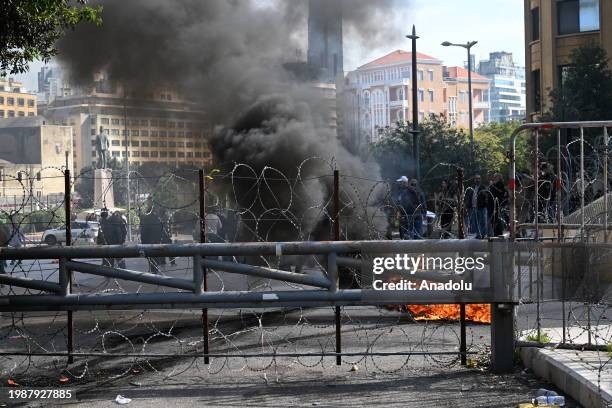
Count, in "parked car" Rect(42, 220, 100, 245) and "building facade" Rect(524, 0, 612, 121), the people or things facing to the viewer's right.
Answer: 0

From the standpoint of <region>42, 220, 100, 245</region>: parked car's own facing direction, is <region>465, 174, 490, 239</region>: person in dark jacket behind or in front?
behind

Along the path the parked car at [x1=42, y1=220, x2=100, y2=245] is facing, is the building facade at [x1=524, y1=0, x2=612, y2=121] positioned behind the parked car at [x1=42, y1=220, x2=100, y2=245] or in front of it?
behind

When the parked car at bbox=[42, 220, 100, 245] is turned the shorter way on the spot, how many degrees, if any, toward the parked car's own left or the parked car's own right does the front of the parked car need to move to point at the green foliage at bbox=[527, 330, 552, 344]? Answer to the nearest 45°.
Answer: approximately 135° to the parked car's own left

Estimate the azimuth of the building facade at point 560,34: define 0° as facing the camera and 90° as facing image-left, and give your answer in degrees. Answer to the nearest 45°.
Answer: approximately 45°

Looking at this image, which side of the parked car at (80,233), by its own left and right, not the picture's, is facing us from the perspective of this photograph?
left

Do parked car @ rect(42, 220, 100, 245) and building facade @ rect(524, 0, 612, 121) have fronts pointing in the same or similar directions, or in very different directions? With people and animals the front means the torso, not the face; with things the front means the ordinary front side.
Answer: same or similar directions
